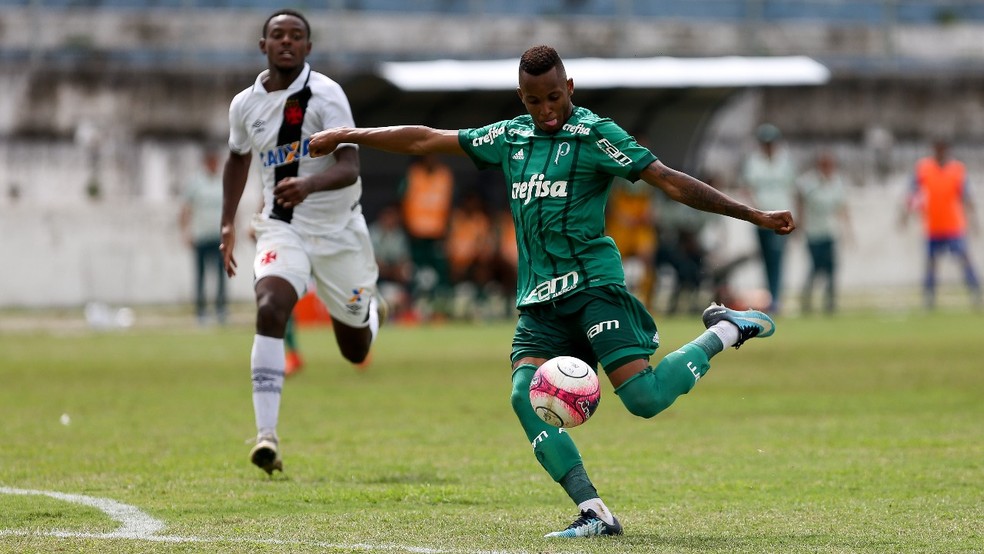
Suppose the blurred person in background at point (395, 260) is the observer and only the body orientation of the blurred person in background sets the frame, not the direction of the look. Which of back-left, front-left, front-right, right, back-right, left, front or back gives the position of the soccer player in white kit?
front

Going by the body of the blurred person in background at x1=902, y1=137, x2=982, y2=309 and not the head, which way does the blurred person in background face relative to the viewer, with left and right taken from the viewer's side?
facing the viewer

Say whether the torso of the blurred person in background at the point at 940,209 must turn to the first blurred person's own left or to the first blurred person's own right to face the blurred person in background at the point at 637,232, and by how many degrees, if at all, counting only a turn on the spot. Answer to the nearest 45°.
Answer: approximately 45° to the first blurred person's own right

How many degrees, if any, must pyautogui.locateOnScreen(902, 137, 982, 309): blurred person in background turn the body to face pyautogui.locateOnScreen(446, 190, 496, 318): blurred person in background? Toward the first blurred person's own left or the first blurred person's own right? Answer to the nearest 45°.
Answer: approximately 45° to the first blurred person's own right

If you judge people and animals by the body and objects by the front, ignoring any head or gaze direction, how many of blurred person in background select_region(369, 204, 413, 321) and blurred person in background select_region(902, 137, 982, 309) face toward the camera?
2

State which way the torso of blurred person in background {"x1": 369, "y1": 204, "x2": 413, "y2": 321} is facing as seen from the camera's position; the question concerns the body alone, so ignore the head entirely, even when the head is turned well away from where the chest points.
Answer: toward the camera

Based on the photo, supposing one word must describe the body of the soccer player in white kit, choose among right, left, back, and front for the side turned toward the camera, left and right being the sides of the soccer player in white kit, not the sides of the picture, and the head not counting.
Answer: front

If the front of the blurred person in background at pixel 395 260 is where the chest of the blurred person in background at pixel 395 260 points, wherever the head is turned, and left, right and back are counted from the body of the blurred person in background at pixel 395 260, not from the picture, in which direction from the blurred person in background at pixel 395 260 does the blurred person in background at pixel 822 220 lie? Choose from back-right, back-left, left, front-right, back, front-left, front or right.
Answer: left

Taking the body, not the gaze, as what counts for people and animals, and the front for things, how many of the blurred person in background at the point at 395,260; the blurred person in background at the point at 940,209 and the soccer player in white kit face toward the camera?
3
